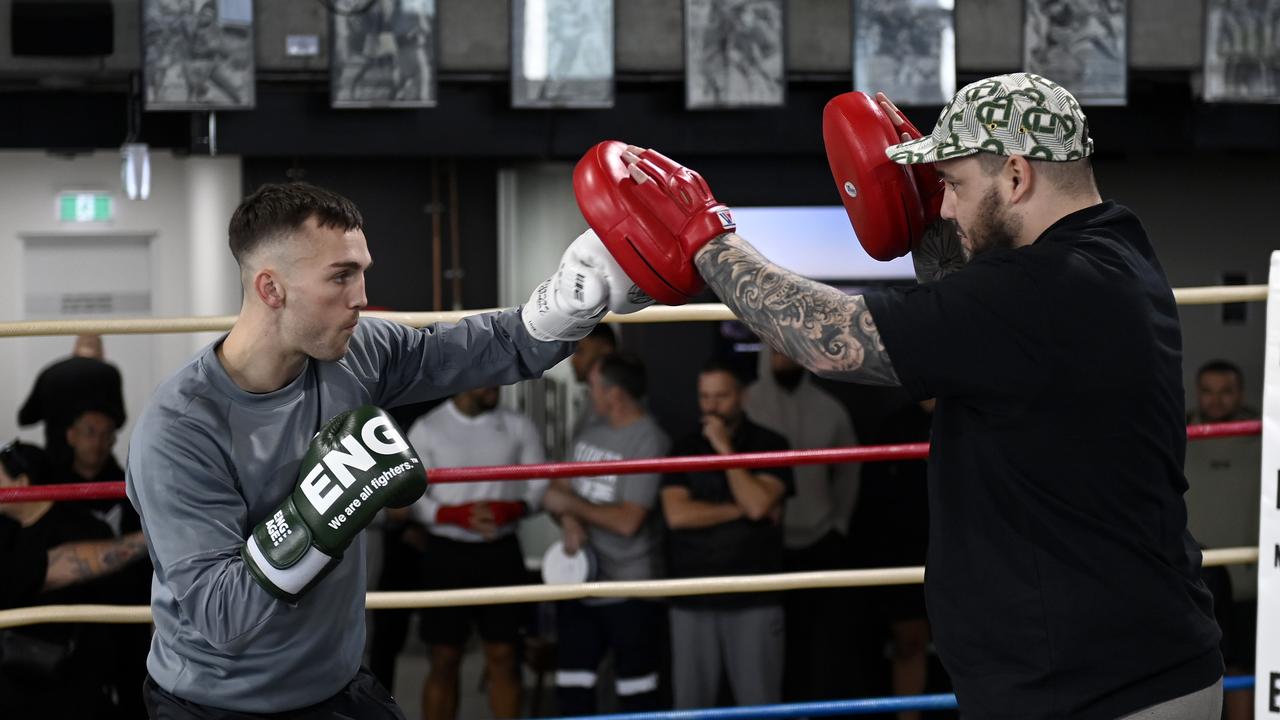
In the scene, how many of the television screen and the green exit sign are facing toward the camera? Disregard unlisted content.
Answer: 2

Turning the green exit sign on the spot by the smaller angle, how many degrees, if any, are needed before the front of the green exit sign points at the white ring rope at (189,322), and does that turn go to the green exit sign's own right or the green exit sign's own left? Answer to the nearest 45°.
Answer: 0° — it already faces it

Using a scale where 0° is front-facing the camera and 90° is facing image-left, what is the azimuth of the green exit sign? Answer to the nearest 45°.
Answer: approximately 0°

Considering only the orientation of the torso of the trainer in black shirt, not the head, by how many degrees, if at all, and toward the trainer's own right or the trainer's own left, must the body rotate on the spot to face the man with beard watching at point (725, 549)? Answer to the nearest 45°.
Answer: approximately 90° to the trainer's own right

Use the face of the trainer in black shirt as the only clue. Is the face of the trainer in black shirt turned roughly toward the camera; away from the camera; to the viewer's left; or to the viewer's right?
to the viewer's left

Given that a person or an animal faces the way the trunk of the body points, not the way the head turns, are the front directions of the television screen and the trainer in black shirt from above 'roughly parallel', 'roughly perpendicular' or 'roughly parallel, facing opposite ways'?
roughly perpendicular

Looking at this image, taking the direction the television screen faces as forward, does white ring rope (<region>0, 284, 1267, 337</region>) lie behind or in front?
in front

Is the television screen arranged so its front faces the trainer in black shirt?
yes

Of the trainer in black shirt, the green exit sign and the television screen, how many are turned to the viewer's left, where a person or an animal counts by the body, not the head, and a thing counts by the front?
1

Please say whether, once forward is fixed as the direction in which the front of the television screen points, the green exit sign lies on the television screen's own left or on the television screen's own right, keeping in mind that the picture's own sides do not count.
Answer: on the television screen's own right

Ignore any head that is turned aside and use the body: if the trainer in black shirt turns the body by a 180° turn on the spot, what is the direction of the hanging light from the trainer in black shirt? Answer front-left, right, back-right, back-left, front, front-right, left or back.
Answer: back-left

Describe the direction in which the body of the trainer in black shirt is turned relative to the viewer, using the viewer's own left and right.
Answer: facing to the left of the viewer
